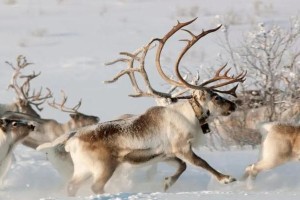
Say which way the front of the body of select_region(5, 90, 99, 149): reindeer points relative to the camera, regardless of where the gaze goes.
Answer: to the viewer's right

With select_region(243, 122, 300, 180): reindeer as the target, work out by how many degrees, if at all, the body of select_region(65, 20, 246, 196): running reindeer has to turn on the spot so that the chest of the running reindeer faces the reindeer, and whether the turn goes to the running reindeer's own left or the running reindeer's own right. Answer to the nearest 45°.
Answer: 0° — it already faces it

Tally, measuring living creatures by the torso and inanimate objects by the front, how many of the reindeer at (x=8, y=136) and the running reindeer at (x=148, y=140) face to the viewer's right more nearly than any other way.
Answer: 2

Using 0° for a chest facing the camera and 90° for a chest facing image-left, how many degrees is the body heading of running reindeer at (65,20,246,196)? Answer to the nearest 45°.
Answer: approximately 270°

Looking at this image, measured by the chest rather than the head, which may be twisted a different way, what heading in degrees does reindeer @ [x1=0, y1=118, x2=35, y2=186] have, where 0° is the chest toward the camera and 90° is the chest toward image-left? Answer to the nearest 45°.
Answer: approximately 270°

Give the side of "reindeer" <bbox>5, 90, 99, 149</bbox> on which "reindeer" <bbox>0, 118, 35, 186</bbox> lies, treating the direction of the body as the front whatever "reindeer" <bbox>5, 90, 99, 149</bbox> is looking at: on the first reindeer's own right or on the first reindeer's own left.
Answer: on the first reindeer's own right

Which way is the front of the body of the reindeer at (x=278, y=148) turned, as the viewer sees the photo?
to the viewer's right
